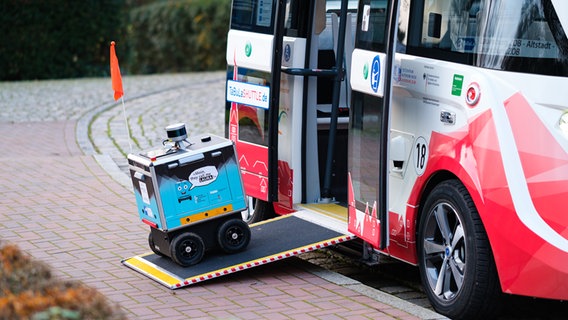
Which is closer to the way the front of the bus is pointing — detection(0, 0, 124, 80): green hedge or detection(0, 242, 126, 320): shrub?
the shrub

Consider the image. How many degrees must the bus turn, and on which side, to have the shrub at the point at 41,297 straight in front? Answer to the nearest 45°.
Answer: approximately 90° to its right

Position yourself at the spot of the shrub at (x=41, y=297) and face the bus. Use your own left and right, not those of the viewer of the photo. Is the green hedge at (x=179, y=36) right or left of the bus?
left

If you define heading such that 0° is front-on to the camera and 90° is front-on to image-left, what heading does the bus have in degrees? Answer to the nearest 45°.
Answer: approximately 315°
